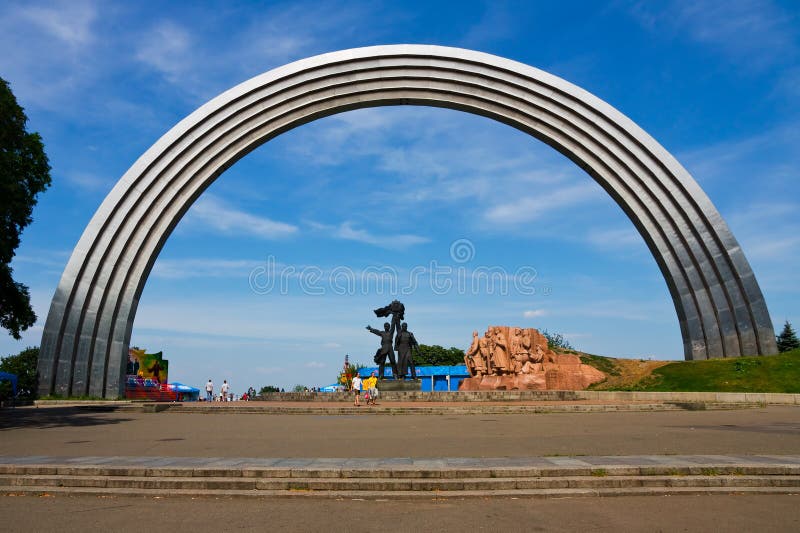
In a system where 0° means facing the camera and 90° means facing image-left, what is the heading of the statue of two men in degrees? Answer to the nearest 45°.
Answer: approximately 0°

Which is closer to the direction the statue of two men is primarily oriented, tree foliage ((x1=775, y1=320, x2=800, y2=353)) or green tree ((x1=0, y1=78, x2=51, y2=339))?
the green tree

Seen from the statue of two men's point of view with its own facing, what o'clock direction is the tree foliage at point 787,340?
The tree foliage is roughly at 8 o'clock from the statue of two men.

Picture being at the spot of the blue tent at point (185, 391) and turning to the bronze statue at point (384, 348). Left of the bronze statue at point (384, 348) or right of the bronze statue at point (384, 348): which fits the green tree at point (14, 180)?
right
